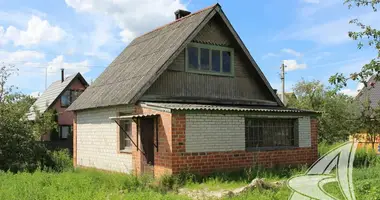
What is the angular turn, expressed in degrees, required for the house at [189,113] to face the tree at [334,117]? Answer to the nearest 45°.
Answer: approximately 90° to its left

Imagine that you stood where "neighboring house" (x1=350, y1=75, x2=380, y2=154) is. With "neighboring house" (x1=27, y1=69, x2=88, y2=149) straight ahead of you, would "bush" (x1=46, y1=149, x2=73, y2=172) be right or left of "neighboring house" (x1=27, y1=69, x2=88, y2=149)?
left

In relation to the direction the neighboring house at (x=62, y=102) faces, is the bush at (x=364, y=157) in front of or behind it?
in front

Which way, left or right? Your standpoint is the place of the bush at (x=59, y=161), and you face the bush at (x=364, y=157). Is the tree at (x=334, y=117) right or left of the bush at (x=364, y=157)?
left

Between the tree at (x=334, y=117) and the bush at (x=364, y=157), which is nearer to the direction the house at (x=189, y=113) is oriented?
the bush

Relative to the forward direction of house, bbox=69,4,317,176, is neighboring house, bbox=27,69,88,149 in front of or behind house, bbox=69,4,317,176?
behind

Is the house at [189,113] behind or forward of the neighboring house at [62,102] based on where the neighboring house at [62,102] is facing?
forward

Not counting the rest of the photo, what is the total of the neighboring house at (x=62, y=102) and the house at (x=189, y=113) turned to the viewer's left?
0
